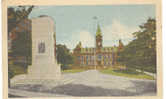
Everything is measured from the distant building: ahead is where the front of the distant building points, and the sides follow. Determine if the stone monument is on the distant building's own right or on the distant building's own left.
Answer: on the distant building's own right

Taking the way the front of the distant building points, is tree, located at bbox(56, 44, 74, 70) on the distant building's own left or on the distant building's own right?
on the distant building's own right

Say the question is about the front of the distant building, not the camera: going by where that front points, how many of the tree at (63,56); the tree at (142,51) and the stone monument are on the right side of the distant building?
2

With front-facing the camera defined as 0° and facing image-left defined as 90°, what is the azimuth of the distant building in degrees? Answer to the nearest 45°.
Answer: approximately 0°
